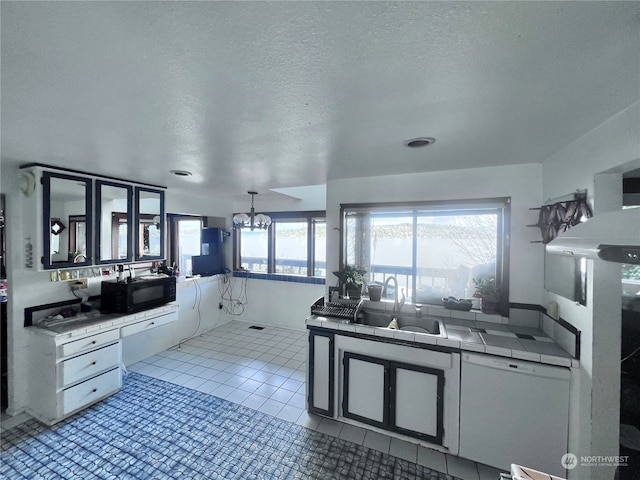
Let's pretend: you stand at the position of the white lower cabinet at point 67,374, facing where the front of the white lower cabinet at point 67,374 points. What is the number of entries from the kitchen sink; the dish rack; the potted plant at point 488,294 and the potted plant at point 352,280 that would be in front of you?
4

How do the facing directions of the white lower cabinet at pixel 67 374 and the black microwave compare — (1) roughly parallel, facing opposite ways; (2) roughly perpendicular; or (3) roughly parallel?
roughly parallel

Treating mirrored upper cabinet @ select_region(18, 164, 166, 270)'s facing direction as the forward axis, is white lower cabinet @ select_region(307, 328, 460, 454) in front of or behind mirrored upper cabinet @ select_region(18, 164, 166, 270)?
in front

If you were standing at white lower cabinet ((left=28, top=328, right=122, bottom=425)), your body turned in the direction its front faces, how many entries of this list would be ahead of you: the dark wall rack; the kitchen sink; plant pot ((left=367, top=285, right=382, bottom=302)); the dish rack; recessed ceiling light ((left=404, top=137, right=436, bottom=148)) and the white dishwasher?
6

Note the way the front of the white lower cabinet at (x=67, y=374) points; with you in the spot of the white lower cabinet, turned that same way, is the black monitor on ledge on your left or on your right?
on your left

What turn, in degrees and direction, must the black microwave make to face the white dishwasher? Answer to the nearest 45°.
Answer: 0° — it already faces it

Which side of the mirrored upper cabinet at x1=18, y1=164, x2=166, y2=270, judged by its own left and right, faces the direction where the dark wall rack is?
front

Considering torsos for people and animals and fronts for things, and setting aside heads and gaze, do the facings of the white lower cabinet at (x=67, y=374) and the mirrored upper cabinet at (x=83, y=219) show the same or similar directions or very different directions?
same or similar directions

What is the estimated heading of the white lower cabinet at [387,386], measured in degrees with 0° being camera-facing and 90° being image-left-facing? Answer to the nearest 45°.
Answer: approximately 45°

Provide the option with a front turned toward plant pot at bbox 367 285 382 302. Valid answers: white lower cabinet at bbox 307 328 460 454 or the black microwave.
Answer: the black microwave

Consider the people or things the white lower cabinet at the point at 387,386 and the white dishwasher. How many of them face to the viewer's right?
0

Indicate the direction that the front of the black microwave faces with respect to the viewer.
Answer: facing the viewer and to the right of the viewer

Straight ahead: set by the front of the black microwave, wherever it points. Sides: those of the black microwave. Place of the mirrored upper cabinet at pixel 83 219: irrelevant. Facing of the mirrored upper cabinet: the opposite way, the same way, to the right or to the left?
the same way

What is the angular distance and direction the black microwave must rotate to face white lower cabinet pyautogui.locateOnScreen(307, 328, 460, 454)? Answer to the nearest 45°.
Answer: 0° — it already faces it

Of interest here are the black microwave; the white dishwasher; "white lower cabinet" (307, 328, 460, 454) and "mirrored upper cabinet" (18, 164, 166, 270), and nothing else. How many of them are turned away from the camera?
0

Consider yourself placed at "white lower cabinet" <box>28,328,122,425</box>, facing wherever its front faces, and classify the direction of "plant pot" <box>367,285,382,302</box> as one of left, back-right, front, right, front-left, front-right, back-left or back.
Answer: front

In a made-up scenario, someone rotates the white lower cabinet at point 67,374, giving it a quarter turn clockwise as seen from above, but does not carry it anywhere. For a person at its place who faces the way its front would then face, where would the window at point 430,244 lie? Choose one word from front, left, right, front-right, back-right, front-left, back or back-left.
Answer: left

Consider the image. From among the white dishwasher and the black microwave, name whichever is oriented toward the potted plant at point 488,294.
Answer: the black microwave
